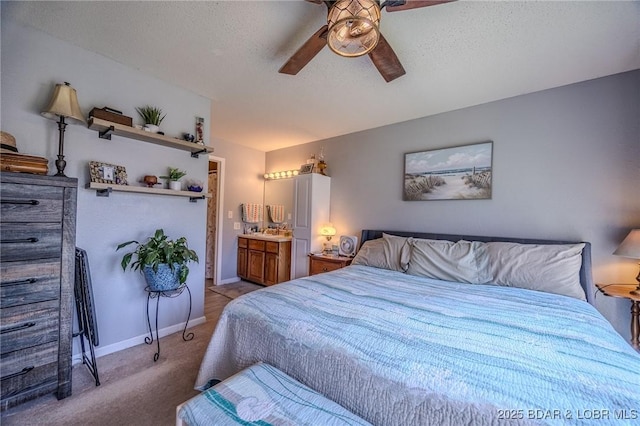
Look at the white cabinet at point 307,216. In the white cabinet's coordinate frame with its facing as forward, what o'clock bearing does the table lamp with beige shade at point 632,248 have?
The table lamp with beige shade is roughly at 9 o'clock from the white cabinet.

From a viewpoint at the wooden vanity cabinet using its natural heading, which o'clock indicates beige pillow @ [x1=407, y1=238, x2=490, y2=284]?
The beige pillow is roughly at 9 o'clock from the wooden vanity cabinet.

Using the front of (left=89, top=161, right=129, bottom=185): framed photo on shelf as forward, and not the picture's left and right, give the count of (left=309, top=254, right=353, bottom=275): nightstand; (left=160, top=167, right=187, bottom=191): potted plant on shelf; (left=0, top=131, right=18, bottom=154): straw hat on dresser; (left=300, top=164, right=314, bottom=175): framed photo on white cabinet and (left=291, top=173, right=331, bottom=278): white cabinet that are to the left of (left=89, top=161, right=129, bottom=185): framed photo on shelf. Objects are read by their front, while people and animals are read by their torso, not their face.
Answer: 4

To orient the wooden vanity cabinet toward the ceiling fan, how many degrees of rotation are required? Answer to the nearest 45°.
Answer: approximately 45° to its left

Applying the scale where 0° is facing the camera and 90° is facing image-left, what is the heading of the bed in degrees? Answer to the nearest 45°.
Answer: approximately 45°

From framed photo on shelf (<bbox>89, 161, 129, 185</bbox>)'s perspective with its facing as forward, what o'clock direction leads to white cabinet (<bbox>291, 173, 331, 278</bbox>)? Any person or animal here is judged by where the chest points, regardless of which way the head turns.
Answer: The white cabinet is roughly at 9 o'clock from the framed photo on shelf.

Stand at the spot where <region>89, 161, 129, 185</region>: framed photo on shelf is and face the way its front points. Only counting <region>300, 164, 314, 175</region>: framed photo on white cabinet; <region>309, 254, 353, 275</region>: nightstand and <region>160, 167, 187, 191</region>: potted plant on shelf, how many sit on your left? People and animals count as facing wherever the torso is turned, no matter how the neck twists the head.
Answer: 3

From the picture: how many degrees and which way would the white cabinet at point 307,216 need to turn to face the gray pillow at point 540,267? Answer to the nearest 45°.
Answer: approximately 90° to its left

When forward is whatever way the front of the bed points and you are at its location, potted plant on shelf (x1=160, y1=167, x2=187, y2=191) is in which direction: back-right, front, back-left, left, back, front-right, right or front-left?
front-right

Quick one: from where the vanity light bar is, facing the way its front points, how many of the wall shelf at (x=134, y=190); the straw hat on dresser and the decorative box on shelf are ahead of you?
3

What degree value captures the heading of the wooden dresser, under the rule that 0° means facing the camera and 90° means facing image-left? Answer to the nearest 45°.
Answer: approximately 315°

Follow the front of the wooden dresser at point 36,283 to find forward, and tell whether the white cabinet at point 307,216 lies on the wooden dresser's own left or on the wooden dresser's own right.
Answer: on the wooden dresser's own left
